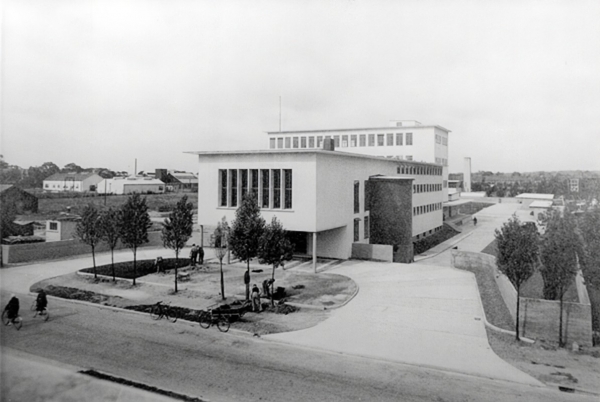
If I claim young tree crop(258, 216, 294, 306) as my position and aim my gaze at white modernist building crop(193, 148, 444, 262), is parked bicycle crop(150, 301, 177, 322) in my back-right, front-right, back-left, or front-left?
back-left

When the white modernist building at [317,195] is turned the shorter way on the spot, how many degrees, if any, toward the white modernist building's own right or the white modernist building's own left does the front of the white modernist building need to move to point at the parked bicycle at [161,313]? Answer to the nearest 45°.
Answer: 0° — it already faces it

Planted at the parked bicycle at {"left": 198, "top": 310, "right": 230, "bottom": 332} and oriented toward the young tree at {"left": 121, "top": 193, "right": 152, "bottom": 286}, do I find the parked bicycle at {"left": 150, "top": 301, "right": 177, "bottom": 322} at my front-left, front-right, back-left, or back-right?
front-left

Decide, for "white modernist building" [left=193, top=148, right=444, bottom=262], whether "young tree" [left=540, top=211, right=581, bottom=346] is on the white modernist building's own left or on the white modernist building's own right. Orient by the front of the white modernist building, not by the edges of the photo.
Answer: on the white modernist building's own left

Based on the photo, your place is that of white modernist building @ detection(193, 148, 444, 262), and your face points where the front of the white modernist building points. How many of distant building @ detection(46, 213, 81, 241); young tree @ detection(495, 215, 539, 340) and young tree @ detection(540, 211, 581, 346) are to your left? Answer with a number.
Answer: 2

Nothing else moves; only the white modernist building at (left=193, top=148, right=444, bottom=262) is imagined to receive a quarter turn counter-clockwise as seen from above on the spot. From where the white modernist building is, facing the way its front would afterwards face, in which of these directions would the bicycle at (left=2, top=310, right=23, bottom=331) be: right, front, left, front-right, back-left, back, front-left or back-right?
right

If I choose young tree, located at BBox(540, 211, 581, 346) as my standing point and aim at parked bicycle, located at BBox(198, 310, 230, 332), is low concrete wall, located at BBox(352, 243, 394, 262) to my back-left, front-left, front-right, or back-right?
front-right
